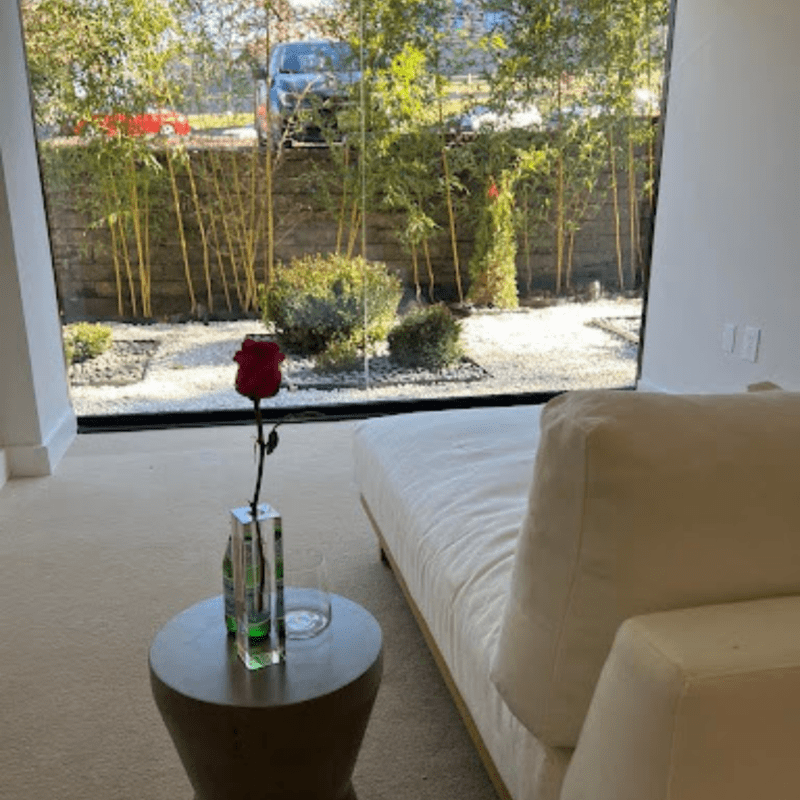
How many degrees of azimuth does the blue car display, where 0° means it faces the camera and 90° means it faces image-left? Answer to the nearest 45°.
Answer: approximately 0°

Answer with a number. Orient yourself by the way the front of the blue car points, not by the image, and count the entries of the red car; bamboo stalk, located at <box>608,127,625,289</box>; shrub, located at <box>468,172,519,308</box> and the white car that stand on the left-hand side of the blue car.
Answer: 3

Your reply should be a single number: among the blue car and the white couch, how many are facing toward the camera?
1

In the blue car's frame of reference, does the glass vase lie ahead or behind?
ahead

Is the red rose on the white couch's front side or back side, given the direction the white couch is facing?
on the front side

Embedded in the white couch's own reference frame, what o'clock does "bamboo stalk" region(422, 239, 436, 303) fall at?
The bamboo stalk is roughly at 1 o'clock from the white couch.

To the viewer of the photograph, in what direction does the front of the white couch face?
facing away from the viewer and to the left of the viewer

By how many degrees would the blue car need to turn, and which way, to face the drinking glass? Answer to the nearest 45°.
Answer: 0° — it already faces it

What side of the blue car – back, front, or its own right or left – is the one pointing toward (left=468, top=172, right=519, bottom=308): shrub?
front

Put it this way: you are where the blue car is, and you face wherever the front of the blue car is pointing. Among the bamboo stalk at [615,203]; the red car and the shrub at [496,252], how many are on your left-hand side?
2
